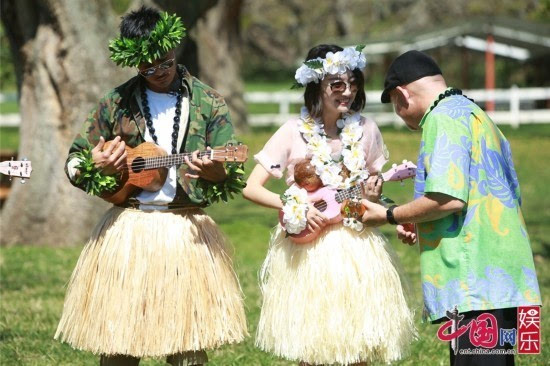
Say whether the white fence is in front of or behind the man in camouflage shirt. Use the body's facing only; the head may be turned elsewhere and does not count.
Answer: behind

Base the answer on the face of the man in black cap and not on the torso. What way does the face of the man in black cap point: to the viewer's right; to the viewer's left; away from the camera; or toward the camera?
to the viewer's left

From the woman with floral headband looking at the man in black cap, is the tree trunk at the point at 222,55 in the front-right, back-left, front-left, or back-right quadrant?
back-left

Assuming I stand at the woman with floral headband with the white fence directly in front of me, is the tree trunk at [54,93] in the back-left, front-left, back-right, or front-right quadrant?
front-left

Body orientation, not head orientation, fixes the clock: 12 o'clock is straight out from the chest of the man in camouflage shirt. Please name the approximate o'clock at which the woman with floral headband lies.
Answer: The woman with floral headband is roughly at 9 o'clock from the man in camouflage shirt.

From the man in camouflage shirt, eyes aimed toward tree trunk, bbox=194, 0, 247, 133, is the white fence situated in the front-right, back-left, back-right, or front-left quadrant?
front-right

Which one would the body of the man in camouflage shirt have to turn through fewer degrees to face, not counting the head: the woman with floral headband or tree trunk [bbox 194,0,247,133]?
the woman with floral headband

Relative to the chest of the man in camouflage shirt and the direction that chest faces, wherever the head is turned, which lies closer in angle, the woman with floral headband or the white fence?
the woman with floral headband

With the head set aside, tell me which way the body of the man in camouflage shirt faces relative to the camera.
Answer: toward the camera

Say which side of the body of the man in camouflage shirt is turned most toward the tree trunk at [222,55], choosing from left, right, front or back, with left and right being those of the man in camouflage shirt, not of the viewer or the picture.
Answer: back

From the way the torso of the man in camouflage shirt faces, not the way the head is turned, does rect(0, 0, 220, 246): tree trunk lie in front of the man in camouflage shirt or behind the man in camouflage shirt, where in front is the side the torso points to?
behind

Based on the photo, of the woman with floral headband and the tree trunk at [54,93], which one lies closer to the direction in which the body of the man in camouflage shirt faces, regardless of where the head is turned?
the woman with floral headband

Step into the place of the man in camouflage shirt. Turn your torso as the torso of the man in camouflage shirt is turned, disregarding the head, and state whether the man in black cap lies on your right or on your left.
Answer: on your left

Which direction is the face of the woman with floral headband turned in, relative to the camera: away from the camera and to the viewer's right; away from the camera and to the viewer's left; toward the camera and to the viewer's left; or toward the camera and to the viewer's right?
toward the camera and to the viewer's right
